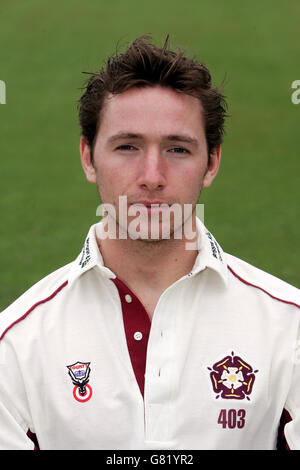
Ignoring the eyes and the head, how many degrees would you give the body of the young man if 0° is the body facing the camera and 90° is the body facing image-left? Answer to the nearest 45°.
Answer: approximately 0°
